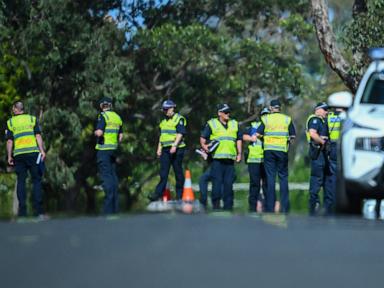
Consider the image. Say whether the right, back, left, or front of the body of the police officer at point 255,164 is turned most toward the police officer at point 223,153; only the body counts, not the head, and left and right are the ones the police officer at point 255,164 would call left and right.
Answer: right

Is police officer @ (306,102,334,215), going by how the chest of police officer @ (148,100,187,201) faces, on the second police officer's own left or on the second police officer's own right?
on the second police officer's own left

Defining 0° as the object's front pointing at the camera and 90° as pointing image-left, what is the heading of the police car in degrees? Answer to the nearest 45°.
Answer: approximately 0°

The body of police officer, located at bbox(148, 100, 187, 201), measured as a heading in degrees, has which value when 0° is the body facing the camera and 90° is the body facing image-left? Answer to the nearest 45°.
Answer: approximately 45°

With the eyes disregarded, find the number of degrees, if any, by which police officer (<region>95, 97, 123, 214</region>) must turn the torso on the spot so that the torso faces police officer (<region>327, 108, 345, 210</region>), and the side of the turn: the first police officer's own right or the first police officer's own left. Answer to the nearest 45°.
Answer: approximately 135° to the first police officer's own right

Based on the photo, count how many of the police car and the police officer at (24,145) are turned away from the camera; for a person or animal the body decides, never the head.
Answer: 1

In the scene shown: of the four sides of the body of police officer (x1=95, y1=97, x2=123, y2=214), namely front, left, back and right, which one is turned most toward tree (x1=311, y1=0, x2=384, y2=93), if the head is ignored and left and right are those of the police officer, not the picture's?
right

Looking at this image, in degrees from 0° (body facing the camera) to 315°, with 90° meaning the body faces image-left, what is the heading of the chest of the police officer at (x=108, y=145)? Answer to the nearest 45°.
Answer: approximately 135°

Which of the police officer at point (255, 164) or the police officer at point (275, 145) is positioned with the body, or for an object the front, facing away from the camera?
the police officer at point (275, 145)

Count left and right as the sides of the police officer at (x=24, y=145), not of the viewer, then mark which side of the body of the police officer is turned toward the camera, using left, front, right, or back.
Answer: back

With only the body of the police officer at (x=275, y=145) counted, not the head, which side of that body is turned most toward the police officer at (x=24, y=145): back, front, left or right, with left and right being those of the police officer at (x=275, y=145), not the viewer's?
left
